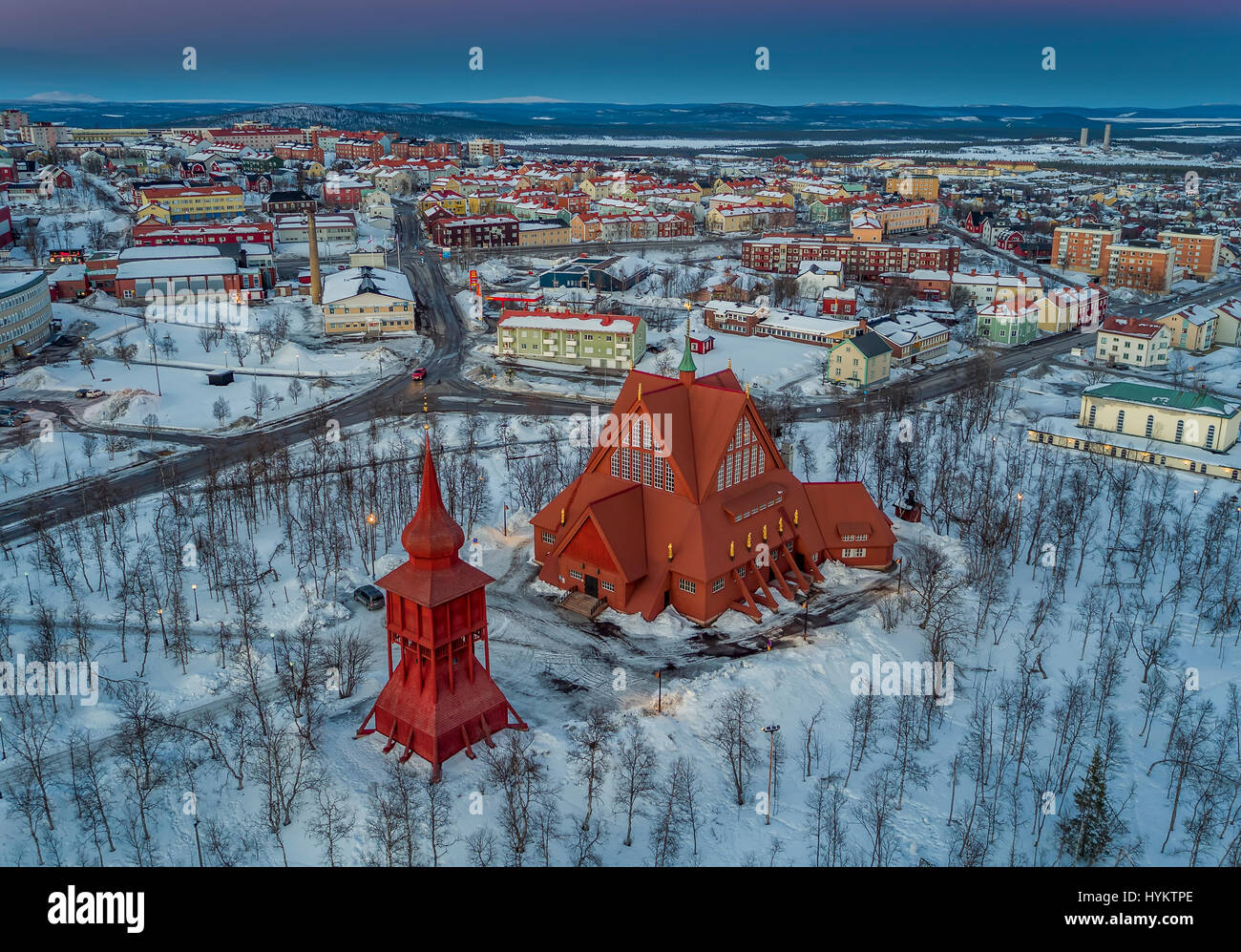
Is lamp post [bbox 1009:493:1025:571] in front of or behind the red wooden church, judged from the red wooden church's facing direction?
behind

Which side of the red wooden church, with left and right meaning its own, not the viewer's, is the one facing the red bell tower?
front

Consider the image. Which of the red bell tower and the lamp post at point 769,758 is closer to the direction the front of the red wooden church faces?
the red bell tower

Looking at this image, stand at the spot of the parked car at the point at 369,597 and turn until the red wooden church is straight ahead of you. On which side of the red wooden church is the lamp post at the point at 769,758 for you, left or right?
right

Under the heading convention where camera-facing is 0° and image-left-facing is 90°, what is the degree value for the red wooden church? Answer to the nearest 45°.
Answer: approximately 45°

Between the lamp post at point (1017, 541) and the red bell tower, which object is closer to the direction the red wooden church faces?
the red bell tower

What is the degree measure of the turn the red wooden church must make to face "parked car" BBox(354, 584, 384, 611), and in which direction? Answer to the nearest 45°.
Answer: approximately 45° to its right

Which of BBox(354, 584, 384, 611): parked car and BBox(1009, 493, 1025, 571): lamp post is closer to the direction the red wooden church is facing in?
the parked car

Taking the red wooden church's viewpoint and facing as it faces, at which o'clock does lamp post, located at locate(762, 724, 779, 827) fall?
The lamp post is roughly at 10 o'clock from the red wooden church.
